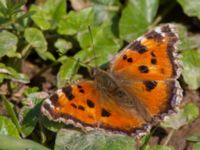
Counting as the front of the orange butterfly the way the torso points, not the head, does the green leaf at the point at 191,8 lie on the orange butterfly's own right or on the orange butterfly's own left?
on the orange butterfly's own right

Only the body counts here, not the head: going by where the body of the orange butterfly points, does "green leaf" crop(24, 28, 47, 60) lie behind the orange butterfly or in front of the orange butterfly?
in front

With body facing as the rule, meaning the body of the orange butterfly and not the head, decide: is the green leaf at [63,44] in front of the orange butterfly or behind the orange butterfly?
in front

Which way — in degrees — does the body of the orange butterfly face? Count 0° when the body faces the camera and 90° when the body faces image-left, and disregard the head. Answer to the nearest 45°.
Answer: approximately 135°

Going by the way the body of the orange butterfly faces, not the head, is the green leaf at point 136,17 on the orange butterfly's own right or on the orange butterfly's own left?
on the orange butterfly's own right

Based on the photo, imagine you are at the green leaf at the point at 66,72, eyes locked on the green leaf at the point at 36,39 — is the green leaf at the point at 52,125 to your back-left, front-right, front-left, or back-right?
back-left

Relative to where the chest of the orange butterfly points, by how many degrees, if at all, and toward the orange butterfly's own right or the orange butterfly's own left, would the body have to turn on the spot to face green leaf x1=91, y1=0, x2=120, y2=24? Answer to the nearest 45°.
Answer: approximately 45° to the orange butterfly's own right

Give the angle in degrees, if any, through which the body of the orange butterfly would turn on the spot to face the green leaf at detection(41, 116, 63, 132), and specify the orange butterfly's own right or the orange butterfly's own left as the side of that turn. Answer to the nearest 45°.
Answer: approximately 45° to the orange butterfly's own left
